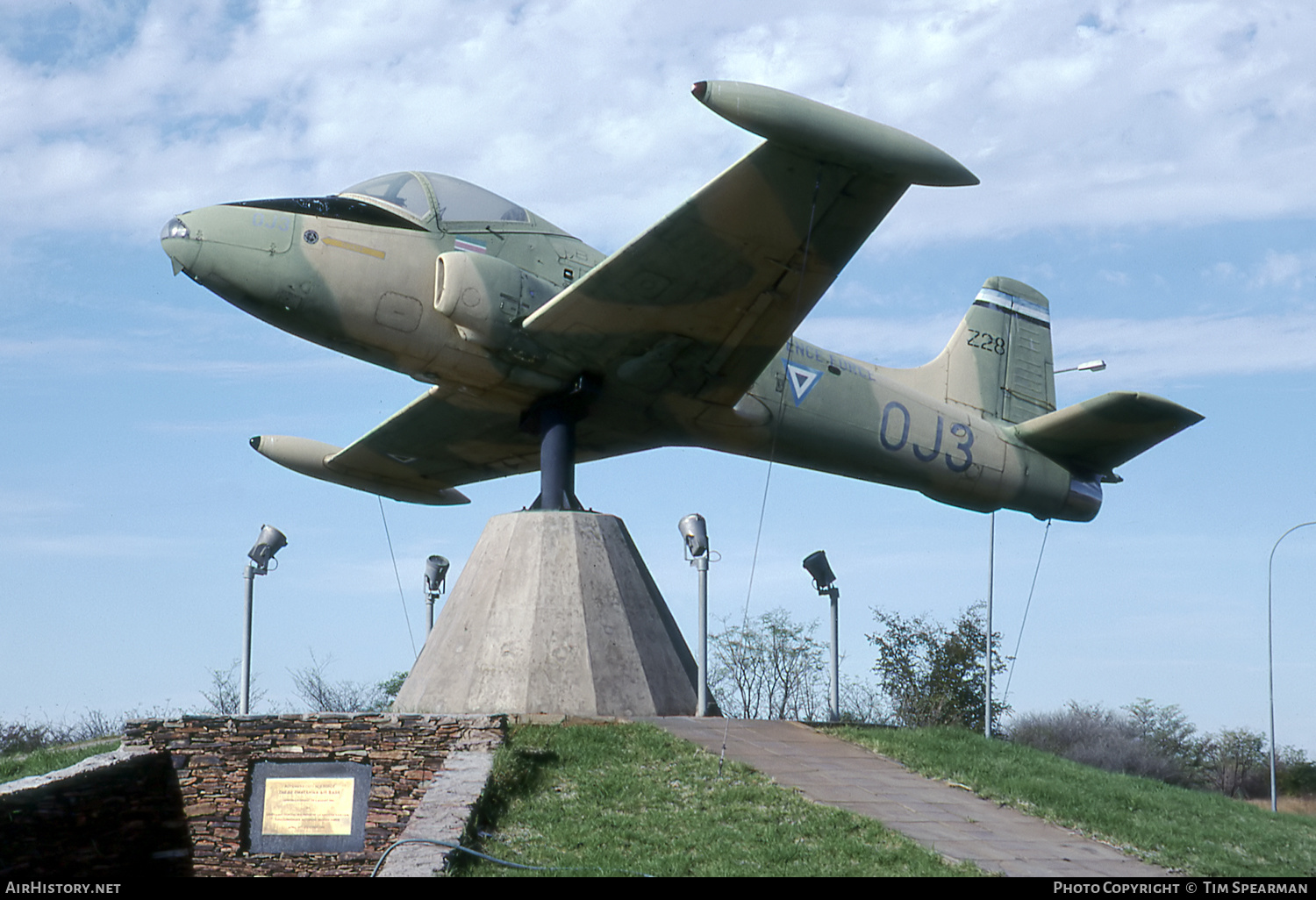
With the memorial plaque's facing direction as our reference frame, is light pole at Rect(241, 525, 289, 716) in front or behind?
behind

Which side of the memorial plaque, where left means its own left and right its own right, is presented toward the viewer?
front

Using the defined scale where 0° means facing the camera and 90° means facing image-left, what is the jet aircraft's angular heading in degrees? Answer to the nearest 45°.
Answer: approximately 45°

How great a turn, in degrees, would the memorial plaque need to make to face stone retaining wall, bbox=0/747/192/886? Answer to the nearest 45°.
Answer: approximately 90° to its right

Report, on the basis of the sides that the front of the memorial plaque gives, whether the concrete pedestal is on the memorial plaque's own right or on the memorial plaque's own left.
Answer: on the memorial plaque's own left

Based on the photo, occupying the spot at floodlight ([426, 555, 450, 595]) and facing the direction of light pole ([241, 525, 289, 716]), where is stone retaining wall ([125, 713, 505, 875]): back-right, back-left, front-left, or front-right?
front-left

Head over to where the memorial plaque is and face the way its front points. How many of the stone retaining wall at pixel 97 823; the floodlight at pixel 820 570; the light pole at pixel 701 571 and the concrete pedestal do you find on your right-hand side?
1

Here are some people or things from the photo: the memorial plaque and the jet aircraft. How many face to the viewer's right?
0
